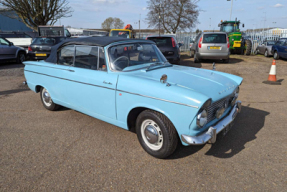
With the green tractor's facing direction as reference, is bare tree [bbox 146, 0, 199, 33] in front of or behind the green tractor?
behind

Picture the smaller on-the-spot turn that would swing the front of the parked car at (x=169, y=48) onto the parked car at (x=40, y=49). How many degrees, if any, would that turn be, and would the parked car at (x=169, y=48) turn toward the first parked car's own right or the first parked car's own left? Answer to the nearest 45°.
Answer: approximately 90° to the first parked car's own left

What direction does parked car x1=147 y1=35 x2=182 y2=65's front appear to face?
away from the camera

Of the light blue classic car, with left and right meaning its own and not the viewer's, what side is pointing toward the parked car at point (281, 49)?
left

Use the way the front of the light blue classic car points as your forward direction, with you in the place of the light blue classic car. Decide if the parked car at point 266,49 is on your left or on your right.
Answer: on your left

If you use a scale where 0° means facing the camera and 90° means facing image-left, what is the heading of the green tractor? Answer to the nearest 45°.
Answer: approximately 315°

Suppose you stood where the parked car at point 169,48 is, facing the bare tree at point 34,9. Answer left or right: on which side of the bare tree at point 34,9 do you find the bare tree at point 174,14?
right
